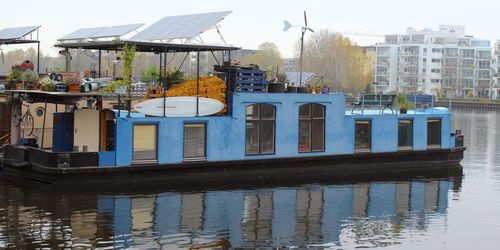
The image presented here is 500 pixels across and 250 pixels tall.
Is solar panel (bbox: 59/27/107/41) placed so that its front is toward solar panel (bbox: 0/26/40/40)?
no

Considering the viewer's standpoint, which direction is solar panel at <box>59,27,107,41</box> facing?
facing the viewer and to the left of the viewer

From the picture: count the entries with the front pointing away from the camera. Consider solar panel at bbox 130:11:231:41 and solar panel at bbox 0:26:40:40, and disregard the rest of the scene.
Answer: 0

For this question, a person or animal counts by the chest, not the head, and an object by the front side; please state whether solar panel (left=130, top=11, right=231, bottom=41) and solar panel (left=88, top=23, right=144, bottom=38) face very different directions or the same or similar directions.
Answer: same or similar directions

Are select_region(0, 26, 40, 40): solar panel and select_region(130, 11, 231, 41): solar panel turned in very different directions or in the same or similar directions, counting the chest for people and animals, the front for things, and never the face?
same or similar directions

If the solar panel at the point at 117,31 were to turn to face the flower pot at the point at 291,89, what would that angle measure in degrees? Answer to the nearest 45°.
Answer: approximately 90° to its left

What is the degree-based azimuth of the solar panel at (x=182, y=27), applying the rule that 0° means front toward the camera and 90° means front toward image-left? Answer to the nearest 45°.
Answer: approximately 45°

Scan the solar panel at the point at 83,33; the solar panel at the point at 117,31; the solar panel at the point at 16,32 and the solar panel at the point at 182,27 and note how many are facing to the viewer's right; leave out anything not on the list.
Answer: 0

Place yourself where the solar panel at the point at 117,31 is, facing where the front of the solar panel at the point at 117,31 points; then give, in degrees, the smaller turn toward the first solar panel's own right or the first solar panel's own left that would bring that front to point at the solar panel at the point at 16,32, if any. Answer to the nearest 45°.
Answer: approximately 90° to the first solar panel's own right

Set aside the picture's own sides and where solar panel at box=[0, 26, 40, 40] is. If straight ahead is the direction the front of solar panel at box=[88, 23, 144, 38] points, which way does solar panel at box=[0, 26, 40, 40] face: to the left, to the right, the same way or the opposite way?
the same way

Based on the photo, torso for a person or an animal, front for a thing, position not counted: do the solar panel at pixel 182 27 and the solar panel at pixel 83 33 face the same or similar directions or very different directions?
same or similar directions

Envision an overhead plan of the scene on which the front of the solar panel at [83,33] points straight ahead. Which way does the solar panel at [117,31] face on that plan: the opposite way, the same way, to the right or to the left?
the same way

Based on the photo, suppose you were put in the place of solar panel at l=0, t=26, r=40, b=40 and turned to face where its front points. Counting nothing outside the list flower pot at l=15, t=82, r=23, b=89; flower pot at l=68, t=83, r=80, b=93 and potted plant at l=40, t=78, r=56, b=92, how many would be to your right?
0

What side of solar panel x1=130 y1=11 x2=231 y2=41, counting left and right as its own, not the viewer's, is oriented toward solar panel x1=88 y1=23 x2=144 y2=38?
right

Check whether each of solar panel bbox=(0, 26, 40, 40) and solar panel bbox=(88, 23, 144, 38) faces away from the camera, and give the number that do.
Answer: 0
